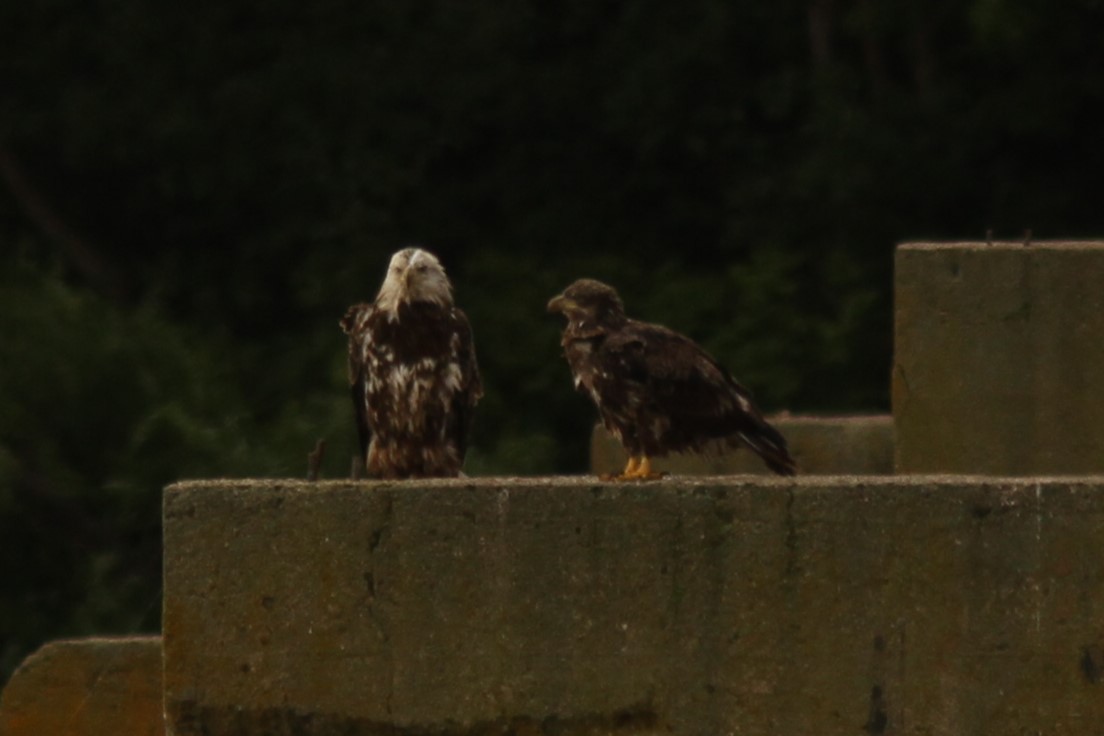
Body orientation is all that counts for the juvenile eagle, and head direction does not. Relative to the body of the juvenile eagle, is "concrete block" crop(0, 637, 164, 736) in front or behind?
in front

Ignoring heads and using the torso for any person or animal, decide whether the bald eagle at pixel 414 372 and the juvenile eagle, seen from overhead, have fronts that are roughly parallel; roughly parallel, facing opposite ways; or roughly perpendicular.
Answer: roughly perpendicular

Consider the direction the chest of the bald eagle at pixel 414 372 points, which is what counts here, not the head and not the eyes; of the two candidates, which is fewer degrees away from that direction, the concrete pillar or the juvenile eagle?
the juvenile eagle

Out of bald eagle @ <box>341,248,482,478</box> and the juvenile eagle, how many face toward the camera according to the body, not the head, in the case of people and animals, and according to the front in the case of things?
1

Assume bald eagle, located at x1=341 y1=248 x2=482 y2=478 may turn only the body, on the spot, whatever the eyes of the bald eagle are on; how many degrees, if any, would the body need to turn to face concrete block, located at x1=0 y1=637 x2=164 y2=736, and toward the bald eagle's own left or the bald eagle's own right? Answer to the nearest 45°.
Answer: approximately 45° to the bald eagle's own right

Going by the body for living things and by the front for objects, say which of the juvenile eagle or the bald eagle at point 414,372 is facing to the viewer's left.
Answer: the juvenile eagle

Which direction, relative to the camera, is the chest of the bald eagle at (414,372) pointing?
toward the camera

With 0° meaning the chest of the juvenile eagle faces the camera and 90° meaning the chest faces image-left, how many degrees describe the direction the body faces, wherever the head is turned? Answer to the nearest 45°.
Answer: approximately 90°
